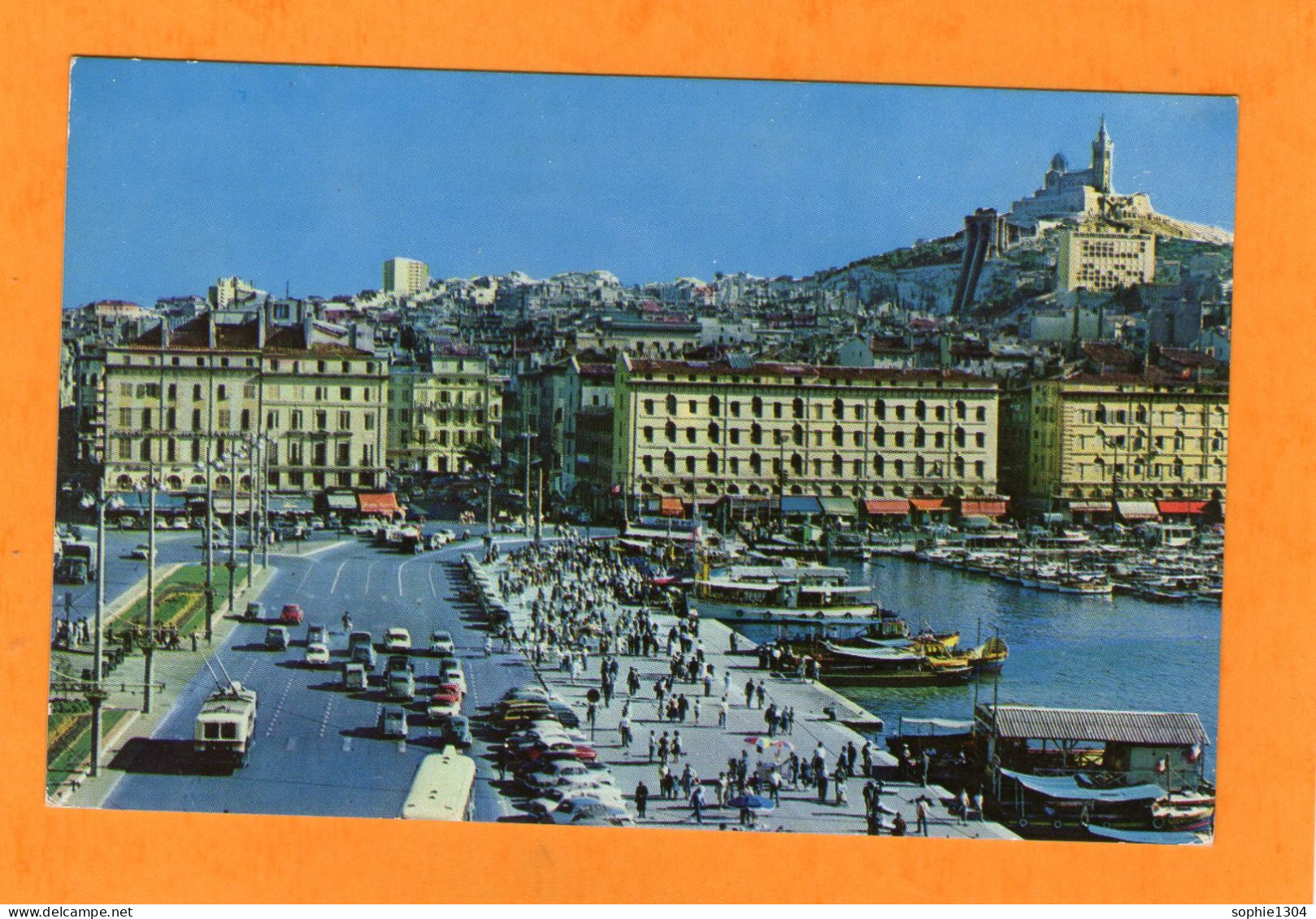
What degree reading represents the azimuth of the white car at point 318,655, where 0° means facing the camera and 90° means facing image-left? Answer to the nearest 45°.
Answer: approximately 0°

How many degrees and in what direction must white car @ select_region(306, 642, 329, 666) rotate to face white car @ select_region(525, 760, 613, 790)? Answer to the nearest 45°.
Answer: approximately 45° to its left

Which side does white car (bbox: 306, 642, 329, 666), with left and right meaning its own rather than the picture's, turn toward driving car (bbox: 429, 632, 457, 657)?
left

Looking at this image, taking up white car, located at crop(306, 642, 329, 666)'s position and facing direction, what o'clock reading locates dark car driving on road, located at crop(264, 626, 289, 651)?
The dark car driving on road is roughly at 4 o'clock from the white car.
